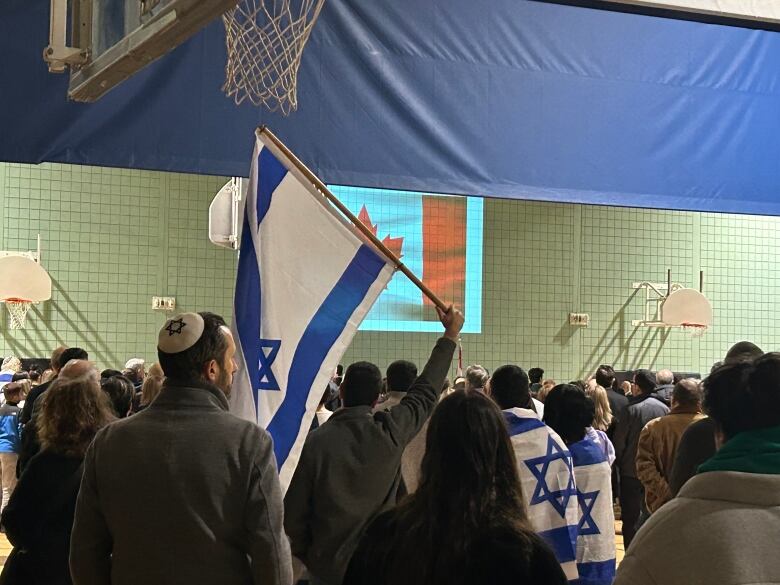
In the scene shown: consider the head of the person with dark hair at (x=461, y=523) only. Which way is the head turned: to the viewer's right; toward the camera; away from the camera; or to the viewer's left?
away from the camera

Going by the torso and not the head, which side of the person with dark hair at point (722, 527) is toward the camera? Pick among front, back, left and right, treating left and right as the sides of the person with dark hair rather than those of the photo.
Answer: back

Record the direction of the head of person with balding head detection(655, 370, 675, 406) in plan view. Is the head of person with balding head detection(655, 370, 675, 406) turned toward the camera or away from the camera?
away from the camera

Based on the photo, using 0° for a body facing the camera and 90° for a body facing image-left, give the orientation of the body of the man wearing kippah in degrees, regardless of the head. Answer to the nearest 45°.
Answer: approximately 225°

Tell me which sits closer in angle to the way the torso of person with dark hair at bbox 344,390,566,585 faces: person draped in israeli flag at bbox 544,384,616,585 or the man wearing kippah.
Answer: the person draped in israeli flag

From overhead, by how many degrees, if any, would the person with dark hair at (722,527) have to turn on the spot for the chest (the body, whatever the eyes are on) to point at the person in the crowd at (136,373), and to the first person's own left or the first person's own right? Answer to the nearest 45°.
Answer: approximately 45° to the first person's own left

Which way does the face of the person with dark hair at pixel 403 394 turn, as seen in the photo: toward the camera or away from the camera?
away from the camera

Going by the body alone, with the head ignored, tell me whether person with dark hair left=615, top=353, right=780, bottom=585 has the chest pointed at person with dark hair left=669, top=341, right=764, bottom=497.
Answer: yes

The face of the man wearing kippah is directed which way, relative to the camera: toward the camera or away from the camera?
away from the camera

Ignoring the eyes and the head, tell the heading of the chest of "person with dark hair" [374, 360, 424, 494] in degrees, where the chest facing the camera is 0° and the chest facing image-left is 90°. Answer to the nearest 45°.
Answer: approximately 180°

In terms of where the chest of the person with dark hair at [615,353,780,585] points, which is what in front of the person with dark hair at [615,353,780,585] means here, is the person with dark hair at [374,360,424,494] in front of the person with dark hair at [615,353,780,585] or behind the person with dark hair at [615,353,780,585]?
in front
